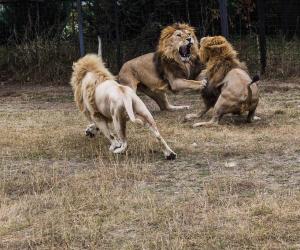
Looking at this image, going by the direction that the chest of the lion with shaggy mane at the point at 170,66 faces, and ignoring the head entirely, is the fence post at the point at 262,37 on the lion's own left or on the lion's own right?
on the lion's own left

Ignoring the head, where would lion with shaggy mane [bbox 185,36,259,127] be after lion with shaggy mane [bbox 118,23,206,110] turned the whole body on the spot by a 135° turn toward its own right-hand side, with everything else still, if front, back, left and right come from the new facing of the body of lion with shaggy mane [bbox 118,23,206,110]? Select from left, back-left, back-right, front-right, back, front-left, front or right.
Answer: back-left

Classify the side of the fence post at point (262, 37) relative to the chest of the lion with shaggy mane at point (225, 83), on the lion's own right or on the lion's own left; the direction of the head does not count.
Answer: on the lion's own right

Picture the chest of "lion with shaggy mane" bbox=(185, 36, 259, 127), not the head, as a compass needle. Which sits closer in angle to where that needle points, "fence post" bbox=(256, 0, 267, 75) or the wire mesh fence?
the wire mesh fence

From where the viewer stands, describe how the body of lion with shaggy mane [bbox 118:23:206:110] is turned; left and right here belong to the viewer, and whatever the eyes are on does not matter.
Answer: facing the viewer and to the right of the viewer

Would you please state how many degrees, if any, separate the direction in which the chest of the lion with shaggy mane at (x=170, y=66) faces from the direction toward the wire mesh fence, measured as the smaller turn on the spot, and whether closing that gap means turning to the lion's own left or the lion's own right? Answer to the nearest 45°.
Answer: approximately 135° to the lion's own left
